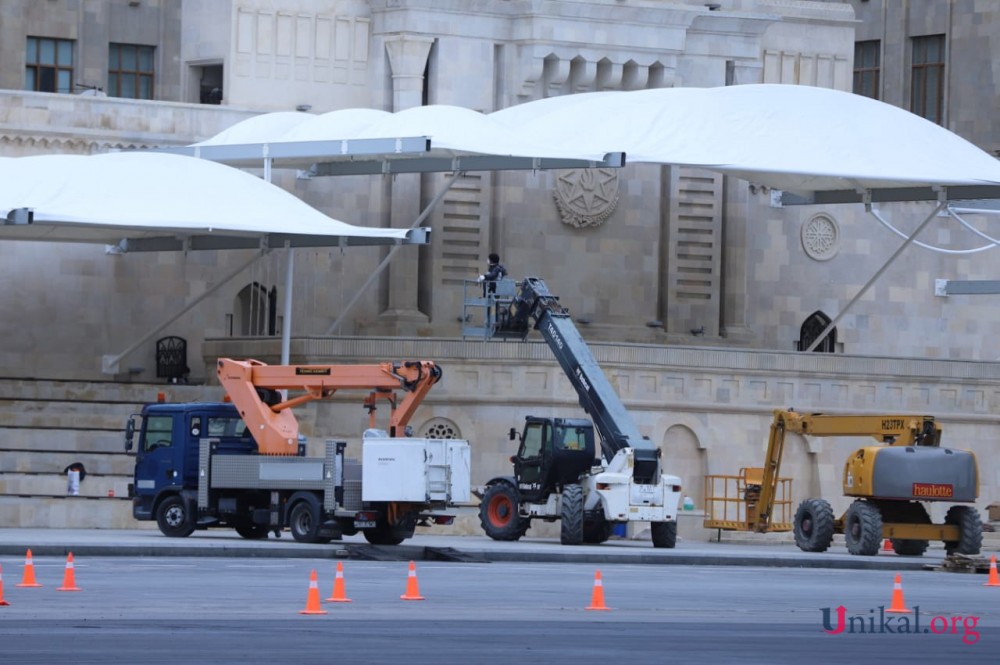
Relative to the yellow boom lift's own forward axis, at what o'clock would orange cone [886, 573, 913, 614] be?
The orange cone is roughly at 9 o'clock from the yellow boom lift.

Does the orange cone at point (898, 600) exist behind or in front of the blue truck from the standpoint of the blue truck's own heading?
behind

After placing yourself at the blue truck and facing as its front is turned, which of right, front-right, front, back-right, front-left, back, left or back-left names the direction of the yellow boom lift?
back-right

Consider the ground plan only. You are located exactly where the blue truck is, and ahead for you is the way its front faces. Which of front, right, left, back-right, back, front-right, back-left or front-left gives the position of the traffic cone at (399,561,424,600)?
back-left

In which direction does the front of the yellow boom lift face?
to the viewer's left

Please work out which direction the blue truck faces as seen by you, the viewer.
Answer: facing away from the viewer and to the left of the viewer

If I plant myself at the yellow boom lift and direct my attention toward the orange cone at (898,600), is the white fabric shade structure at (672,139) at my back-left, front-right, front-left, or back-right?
back-right

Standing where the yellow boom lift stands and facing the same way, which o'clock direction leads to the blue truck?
The blue truck is roughly at 11 o'clock from the yellow boom lift.

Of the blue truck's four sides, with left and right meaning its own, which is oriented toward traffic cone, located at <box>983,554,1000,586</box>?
back

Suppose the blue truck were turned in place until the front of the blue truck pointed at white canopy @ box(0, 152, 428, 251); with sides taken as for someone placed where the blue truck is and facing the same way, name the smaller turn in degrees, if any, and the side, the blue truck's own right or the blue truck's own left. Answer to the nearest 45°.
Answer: approximately 45° to the blue truck's own right
